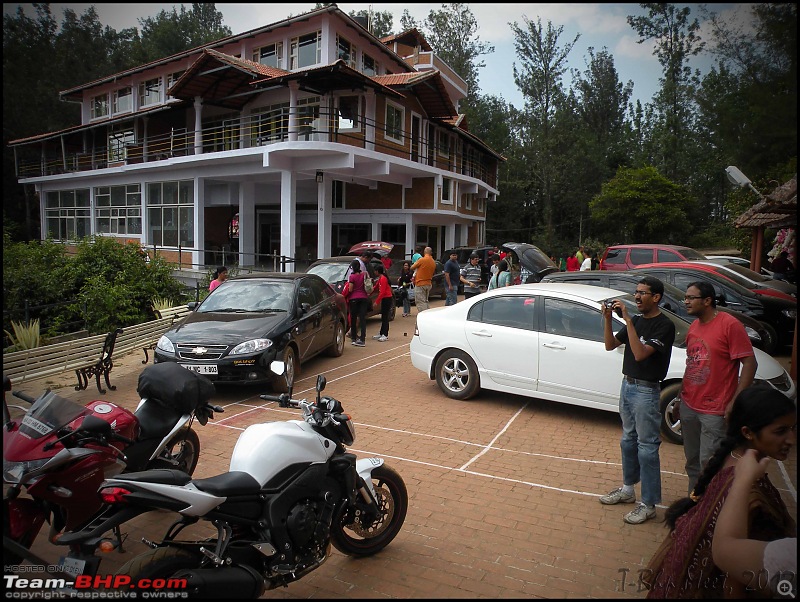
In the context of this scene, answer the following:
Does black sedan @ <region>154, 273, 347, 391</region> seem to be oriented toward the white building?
no

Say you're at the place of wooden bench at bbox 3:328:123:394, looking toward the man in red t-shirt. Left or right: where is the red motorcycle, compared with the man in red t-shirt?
right

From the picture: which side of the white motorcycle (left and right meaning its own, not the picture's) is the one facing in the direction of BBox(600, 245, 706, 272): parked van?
front

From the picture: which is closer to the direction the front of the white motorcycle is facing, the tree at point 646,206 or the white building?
the tree

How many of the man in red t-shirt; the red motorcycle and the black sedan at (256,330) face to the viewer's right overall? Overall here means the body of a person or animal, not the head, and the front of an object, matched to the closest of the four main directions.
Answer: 0

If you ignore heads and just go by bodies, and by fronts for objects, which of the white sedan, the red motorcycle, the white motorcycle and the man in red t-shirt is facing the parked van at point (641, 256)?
the white motorcycle

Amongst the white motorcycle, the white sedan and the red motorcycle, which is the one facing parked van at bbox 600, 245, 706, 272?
the white motorcycle

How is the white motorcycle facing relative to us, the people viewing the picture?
facing away from the viewer and to the right of the viewer

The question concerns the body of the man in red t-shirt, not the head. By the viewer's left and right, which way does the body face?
facing the viewer and to the left of the viewer

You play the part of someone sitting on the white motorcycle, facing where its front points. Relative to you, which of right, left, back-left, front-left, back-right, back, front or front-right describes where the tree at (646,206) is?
front
